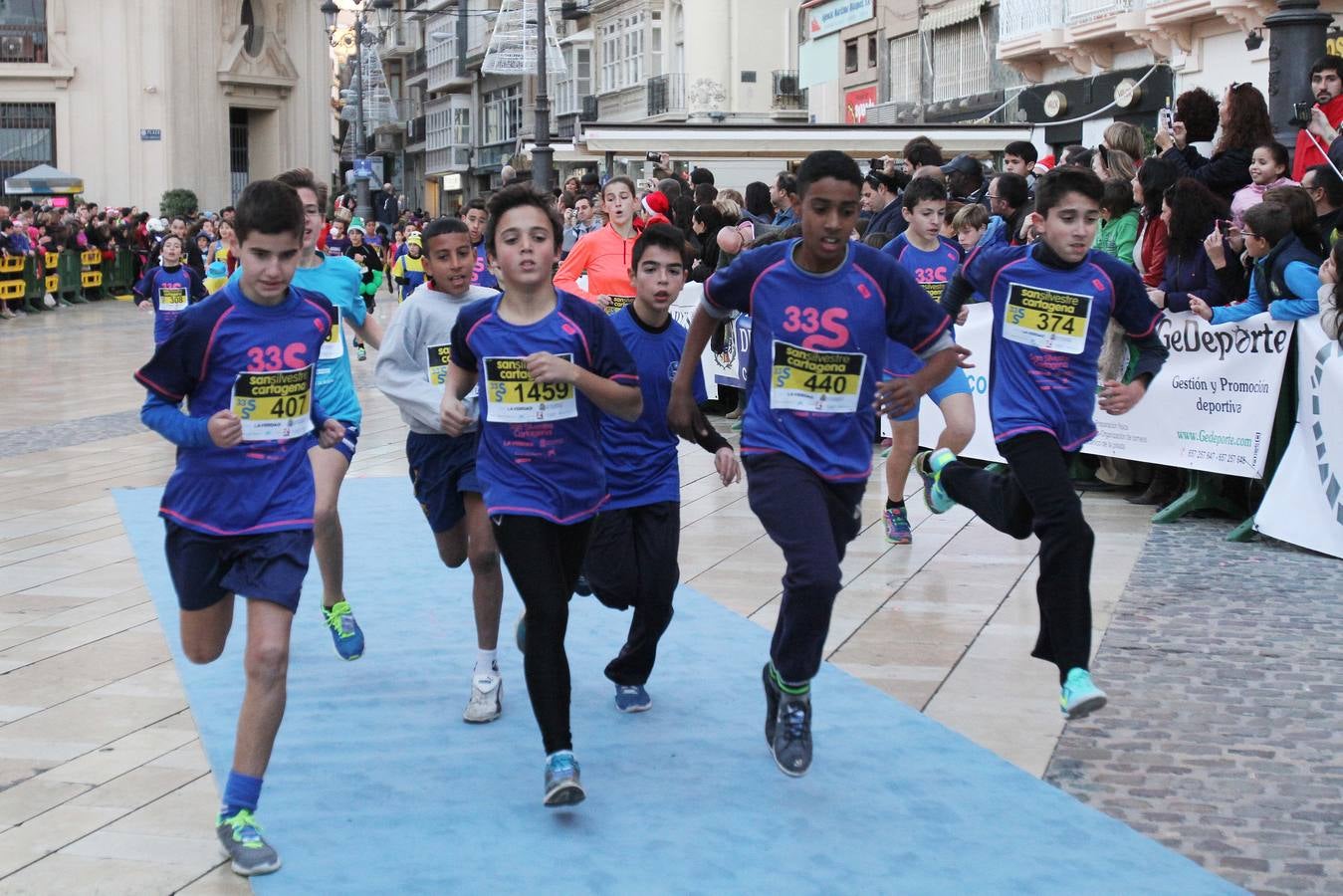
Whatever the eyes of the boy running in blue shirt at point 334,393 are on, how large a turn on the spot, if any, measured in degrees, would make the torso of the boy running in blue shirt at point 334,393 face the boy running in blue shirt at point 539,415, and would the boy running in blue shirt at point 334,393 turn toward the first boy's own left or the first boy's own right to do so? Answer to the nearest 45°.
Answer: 0° — they already face them

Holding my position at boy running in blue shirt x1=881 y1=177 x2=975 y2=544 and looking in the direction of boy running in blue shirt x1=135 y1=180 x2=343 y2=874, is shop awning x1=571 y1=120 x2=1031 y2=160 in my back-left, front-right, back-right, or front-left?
back-right

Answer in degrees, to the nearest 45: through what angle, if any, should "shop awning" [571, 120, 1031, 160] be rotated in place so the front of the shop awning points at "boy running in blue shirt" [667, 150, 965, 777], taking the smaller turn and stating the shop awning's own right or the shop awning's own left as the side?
0° — it already faces them

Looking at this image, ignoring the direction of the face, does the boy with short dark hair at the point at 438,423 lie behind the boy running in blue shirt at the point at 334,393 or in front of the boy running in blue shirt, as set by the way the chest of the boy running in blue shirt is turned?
in front

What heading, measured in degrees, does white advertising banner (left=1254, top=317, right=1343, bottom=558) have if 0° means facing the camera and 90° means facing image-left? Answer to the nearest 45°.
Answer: approximately 45°
